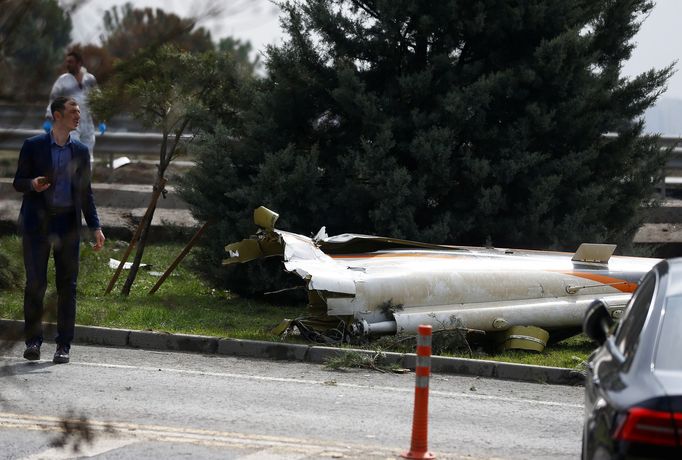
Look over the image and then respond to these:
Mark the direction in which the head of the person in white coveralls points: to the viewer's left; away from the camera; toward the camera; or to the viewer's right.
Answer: toward the camera

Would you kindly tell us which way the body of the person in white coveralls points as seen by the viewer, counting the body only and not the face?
toward the camera

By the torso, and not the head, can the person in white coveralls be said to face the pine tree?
no

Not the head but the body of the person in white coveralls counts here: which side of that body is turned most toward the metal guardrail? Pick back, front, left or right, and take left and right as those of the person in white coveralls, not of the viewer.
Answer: back
